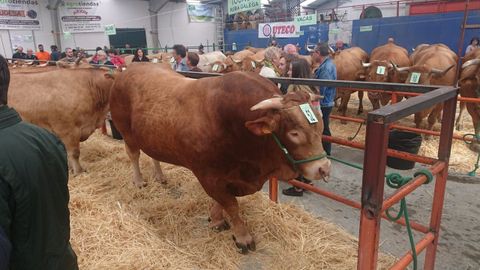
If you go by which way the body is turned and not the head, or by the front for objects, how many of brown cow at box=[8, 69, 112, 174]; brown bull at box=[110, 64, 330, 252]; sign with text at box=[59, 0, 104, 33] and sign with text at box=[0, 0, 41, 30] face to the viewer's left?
0

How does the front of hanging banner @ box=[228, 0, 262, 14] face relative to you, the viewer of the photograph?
facing the viewer

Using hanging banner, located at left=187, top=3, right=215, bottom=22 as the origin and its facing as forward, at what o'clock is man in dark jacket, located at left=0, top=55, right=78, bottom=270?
The man in dark jacket is roughly at 12 o'clock from the hanging banner.

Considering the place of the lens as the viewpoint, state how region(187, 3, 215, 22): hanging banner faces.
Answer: facing the viewer

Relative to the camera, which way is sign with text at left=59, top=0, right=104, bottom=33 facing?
toward the camera

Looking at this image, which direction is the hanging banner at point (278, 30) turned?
toward the camera

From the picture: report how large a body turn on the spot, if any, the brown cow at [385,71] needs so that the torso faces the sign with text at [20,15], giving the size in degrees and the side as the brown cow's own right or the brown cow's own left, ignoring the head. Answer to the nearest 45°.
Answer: approximately 45° to the brown cow's own right

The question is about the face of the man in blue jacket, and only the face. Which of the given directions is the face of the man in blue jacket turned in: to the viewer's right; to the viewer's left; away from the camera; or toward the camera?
to the viewer's left
